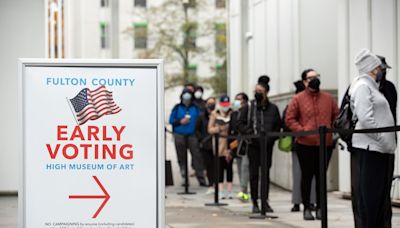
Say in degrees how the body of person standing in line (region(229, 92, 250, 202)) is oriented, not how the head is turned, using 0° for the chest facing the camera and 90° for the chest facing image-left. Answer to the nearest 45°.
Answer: approximately 45°

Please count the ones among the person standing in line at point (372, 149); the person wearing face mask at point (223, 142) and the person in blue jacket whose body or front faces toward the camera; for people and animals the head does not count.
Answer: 2

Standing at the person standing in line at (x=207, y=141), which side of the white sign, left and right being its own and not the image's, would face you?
back

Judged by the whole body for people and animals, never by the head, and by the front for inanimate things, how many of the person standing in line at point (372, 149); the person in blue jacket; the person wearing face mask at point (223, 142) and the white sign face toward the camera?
3

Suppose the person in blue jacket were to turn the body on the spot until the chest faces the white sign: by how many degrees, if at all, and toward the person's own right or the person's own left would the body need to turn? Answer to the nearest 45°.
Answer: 0° — they already face it
